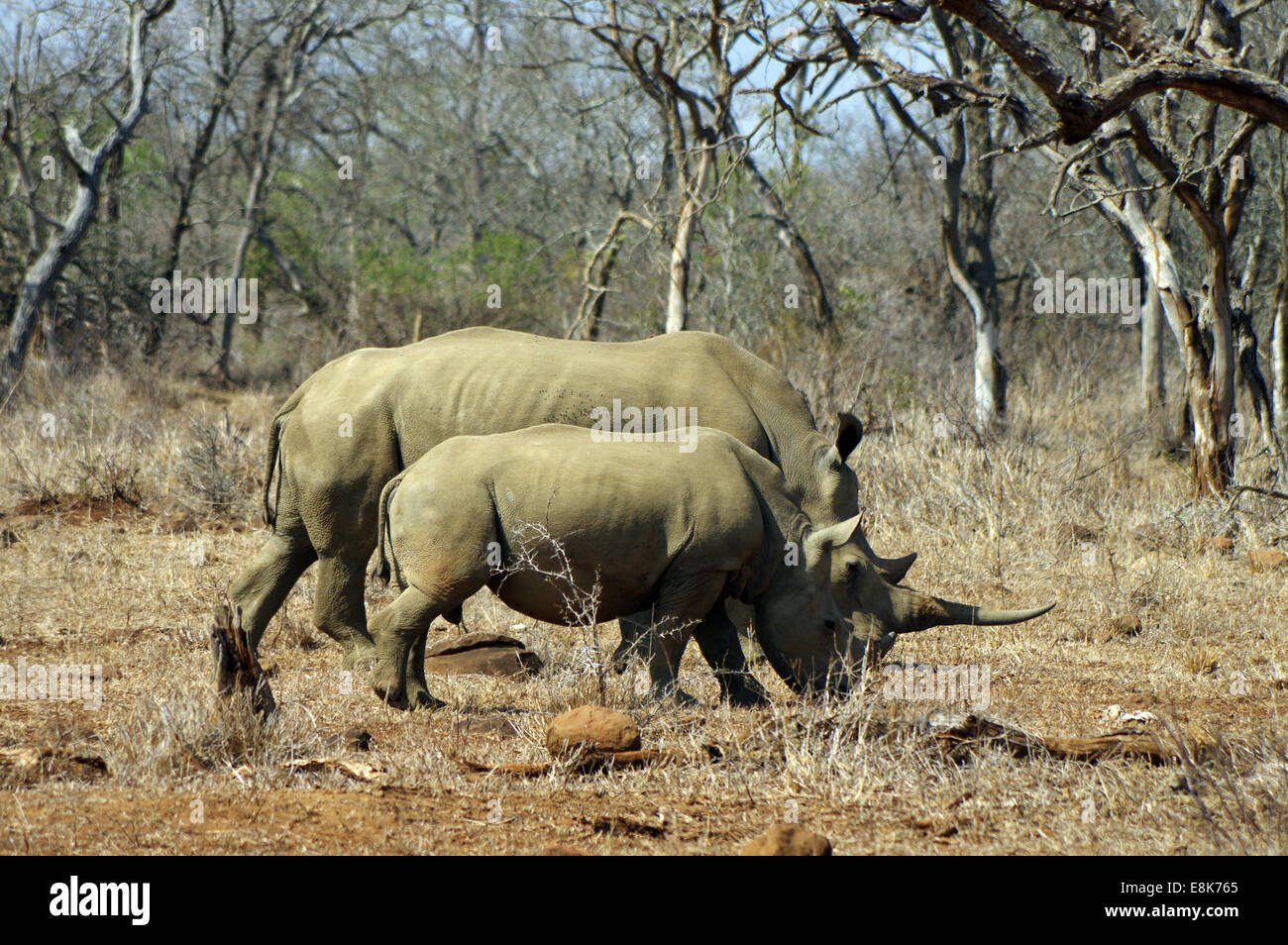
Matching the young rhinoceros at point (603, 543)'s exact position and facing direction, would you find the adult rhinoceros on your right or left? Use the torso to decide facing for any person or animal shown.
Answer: on your left

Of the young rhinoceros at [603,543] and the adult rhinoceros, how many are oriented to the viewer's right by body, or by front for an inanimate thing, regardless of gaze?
2

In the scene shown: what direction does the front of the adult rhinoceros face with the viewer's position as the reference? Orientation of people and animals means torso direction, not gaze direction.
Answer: facing to the right of the viewer

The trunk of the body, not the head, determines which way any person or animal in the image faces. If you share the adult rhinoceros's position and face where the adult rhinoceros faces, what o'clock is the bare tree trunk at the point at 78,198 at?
The bare tree trunk is roughly at 8 o'clock from the adult rhinoceros.

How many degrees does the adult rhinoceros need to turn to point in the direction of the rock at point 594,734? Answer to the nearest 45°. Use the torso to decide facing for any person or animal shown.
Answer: approximately 90° to its right

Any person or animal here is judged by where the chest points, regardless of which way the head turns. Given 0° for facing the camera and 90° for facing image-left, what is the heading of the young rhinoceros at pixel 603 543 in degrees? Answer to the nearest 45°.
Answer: approximately 270°

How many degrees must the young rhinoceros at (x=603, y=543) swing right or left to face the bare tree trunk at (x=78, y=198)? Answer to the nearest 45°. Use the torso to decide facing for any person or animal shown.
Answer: approximately 135° to its left

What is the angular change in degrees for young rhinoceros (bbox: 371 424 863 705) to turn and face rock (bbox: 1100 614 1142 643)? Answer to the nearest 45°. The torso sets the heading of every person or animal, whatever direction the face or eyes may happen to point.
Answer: approximately 45° to its left

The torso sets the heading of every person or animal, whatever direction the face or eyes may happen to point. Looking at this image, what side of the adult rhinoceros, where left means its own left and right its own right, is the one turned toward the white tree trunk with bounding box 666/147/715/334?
left
